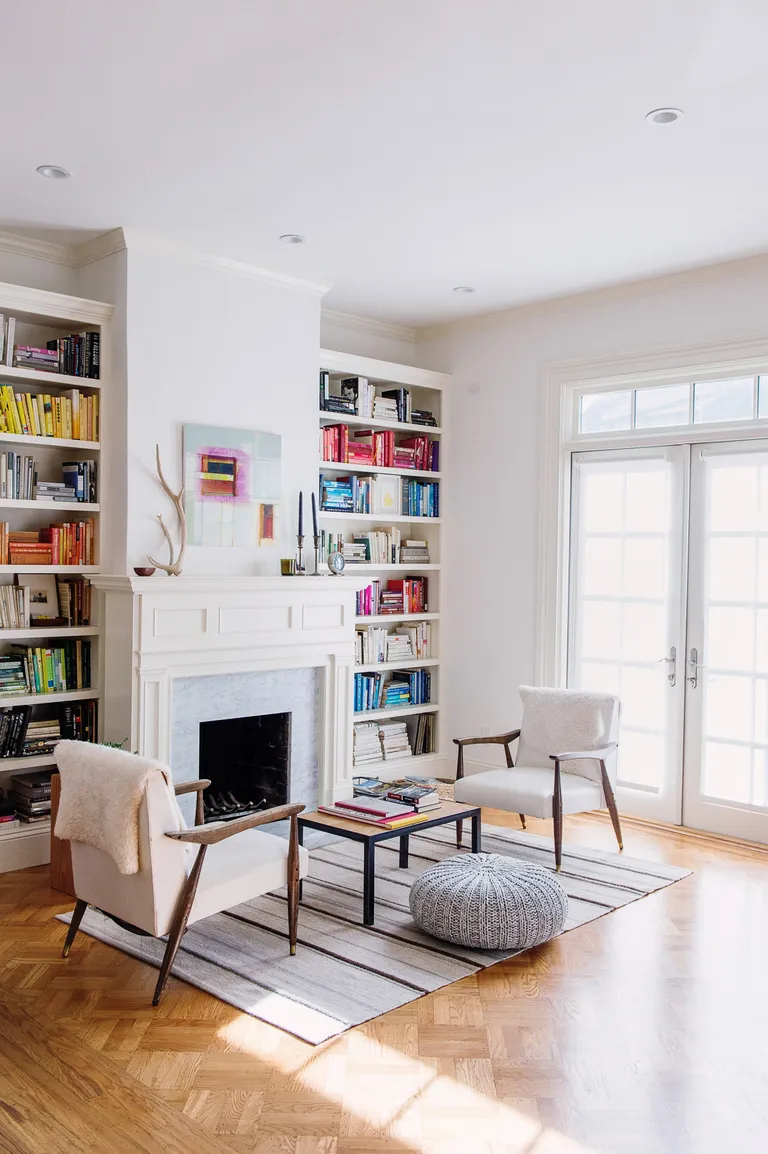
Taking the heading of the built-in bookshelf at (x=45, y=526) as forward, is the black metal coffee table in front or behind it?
in front

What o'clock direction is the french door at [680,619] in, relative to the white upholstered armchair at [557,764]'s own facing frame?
The french door is roughly at 6 o'clock from the white upholstered armchair.

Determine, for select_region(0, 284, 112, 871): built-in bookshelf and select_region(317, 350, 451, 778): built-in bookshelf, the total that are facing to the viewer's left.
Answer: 0

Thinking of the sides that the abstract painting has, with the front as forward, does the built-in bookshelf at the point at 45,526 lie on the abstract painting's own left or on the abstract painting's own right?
on the abstract painting's own right

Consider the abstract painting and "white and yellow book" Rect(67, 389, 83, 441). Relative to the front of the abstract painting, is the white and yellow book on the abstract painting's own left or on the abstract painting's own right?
on the abstract painting's own right

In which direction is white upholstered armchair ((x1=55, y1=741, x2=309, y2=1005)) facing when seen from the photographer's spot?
facing away from the viewer and to the right of the viewer

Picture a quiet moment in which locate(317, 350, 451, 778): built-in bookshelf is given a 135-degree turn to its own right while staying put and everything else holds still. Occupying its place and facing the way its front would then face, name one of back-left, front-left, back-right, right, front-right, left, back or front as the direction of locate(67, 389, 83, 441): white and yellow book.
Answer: front-left

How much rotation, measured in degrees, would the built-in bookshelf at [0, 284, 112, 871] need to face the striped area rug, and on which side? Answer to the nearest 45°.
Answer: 0° — it already faces it

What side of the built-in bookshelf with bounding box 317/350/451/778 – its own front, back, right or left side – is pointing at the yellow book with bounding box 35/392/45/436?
right

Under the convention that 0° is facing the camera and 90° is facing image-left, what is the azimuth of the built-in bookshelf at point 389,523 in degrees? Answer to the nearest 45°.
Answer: approximately 315°

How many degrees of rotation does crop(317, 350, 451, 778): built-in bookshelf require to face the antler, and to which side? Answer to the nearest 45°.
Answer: approximately 90° to its right
